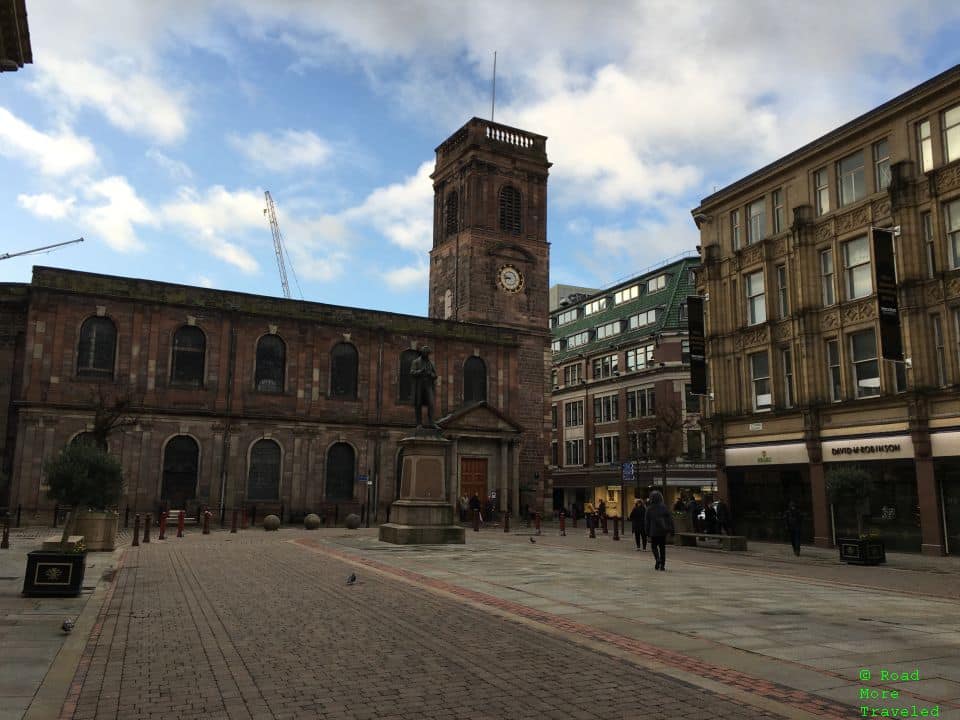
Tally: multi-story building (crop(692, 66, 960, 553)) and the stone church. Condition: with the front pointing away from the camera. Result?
0

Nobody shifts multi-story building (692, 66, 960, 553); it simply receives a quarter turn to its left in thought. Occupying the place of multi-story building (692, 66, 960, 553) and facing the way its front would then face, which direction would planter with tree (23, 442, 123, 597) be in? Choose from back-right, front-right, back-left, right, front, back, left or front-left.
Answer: right

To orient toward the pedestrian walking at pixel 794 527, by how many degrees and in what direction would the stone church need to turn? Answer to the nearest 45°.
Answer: approximately 45° to its left

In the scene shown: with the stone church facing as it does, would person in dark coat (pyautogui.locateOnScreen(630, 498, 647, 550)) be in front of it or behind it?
in front

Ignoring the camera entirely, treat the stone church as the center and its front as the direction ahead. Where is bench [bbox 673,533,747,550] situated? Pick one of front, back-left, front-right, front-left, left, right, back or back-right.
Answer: front-left

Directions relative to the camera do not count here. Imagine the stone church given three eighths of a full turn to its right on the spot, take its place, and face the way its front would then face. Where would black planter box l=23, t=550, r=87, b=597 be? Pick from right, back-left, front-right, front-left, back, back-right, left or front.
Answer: back-left

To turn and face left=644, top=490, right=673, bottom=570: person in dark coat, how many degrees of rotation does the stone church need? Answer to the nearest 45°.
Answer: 0° — it already faces them

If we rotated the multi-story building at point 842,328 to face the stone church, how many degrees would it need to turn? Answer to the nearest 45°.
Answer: approximately 45° to its right

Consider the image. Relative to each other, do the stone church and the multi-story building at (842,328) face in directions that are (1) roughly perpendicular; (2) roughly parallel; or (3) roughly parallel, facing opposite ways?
roughly perpendicular

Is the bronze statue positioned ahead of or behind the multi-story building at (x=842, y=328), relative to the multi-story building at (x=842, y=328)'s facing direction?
ahead

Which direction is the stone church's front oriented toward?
toward the camera

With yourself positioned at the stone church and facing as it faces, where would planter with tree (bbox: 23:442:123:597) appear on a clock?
The planter with tree is roughly at 12 o'clock from the stone church.

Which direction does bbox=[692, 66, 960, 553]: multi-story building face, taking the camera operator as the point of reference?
facing the viewer and to the left of the viewer

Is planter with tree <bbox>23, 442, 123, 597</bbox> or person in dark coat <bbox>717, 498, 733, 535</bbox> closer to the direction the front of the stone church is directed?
the planter with tree
